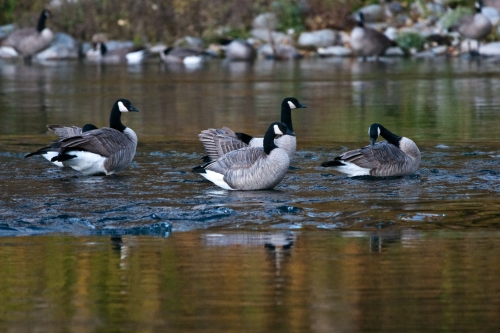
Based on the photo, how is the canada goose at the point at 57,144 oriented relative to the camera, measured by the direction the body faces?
to the viewer's right

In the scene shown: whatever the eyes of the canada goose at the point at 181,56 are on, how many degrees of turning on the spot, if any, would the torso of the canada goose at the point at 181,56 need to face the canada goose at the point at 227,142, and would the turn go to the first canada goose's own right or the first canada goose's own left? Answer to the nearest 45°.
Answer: approximately 90° to the first canada goose's own left

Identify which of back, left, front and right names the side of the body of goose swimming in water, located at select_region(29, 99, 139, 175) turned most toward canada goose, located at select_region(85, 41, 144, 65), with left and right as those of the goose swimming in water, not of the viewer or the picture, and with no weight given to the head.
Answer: left

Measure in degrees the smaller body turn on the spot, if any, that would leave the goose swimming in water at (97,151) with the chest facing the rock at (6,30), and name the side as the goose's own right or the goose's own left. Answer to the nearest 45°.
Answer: approximately 90° to the goose's own left

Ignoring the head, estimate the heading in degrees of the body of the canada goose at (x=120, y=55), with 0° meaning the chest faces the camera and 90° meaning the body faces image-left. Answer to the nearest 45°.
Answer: approximately 90°

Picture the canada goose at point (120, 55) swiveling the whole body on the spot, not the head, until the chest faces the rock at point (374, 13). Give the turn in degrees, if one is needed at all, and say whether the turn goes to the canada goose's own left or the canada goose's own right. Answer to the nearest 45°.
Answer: approximately 180°

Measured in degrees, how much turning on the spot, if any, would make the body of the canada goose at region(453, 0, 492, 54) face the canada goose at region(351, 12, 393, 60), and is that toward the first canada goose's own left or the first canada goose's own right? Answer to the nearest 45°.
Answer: approximately 135° to the first canada goose's own right

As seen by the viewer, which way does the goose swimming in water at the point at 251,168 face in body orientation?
to the viewer's right

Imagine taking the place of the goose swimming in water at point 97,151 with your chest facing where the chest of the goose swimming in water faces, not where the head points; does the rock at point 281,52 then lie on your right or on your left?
on your left

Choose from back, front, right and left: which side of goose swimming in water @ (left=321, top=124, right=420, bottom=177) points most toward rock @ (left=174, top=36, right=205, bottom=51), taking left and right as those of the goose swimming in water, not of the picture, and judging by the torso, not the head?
left

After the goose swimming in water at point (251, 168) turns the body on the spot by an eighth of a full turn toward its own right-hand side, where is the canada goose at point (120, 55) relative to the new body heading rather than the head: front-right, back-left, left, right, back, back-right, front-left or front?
back-left

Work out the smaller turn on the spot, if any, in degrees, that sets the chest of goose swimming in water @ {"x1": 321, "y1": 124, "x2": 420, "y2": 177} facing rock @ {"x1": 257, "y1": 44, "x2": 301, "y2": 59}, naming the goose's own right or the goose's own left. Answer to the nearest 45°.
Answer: approximately 90° to the goose's own left

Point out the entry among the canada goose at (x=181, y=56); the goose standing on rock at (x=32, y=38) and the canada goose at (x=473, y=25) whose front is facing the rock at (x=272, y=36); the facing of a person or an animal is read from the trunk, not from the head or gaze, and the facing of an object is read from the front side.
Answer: the goose standing on rock
